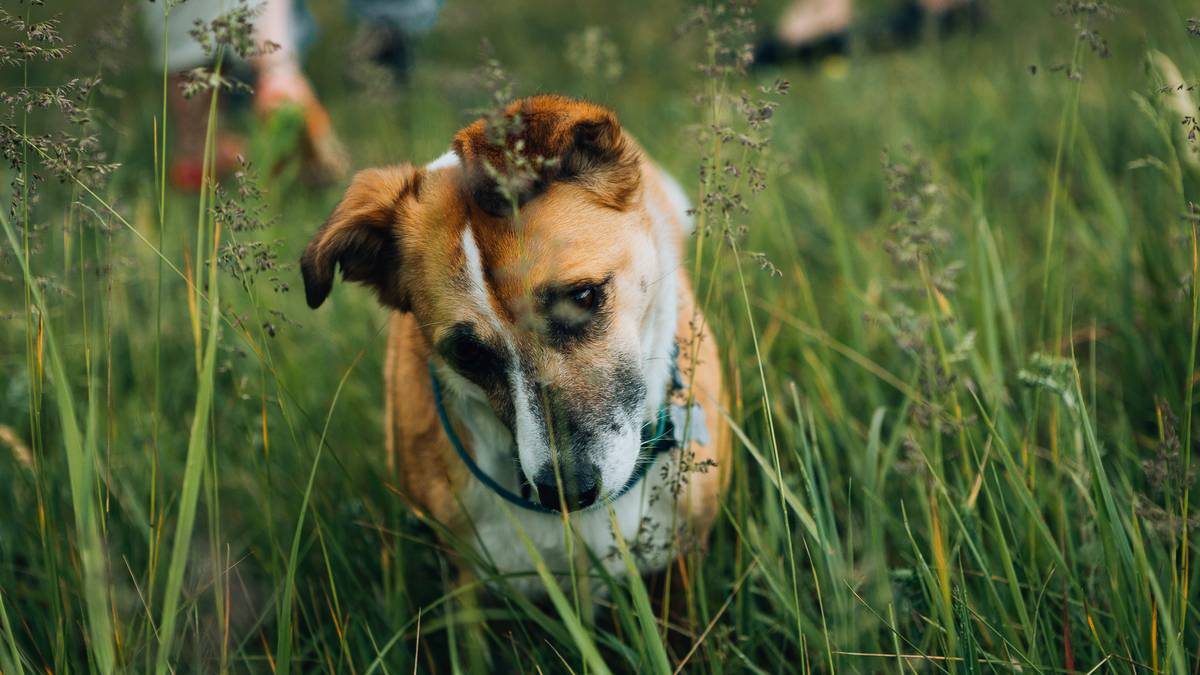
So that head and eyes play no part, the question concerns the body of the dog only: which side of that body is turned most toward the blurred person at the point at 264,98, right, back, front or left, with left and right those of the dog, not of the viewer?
back

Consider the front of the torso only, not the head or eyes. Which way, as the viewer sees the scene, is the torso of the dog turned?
toward the camera
